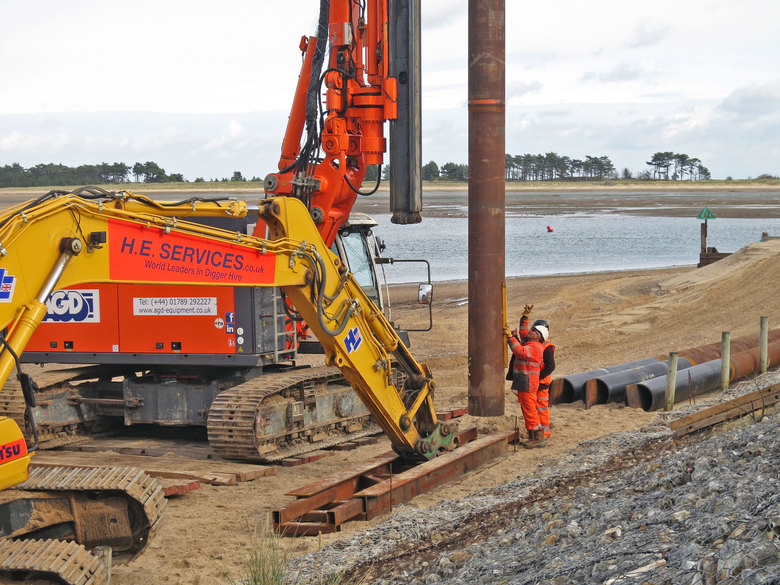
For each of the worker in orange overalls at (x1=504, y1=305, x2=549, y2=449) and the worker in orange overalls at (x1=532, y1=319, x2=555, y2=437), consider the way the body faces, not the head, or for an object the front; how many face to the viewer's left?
2

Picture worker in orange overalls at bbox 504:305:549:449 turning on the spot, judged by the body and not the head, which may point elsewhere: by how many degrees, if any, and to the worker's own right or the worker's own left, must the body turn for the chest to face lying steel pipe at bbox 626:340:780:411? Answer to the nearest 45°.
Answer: approximately 135° to the worker's own right

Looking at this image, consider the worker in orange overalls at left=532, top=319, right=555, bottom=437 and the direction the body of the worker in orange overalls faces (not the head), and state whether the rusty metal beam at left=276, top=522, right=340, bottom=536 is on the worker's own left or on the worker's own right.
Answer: on the worker's own left

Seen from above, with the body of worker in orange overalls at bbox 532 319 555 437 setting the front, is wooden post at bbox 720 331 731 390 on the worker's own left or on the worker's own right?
on the worker's own right

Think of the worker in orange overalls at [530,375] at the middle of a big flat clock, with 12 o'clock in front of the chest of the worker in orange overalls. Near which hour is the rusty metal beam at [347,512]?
The rusty metal beam is roughly at 10 o'clock from the worker in orange overalls.

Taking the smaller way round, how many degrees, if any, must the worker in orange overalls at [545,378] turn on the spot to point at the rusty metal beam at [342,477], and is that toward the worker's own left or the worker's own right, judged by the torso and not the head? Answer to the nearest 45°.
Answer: approximately 45° to the worker's own left

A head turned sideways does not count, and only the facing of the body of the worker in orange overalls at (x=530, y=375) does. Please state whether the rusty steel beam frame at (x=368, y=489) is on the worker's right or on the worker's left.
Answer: on the worker's left

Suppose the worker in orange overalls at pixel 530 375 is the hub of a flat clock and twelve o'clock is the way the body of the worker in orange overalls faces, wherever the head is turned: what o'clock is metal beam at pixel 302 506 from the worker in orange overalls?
The metal beam is roughly at 10 o'clock from the worker in orange overalls.

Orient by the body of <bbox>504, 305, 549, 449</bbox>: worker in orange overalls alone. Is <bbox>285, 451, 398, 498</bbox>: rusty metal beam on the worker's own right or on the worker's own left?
on the worker's own left

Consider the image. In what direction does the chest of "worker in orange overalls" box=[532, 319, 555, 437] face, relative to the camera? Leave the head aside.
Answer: to the viewer's left

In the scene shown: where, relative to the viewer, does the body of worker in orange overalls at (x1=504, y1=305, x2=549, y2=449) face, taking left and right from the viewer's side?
facing to the left of the viewer
